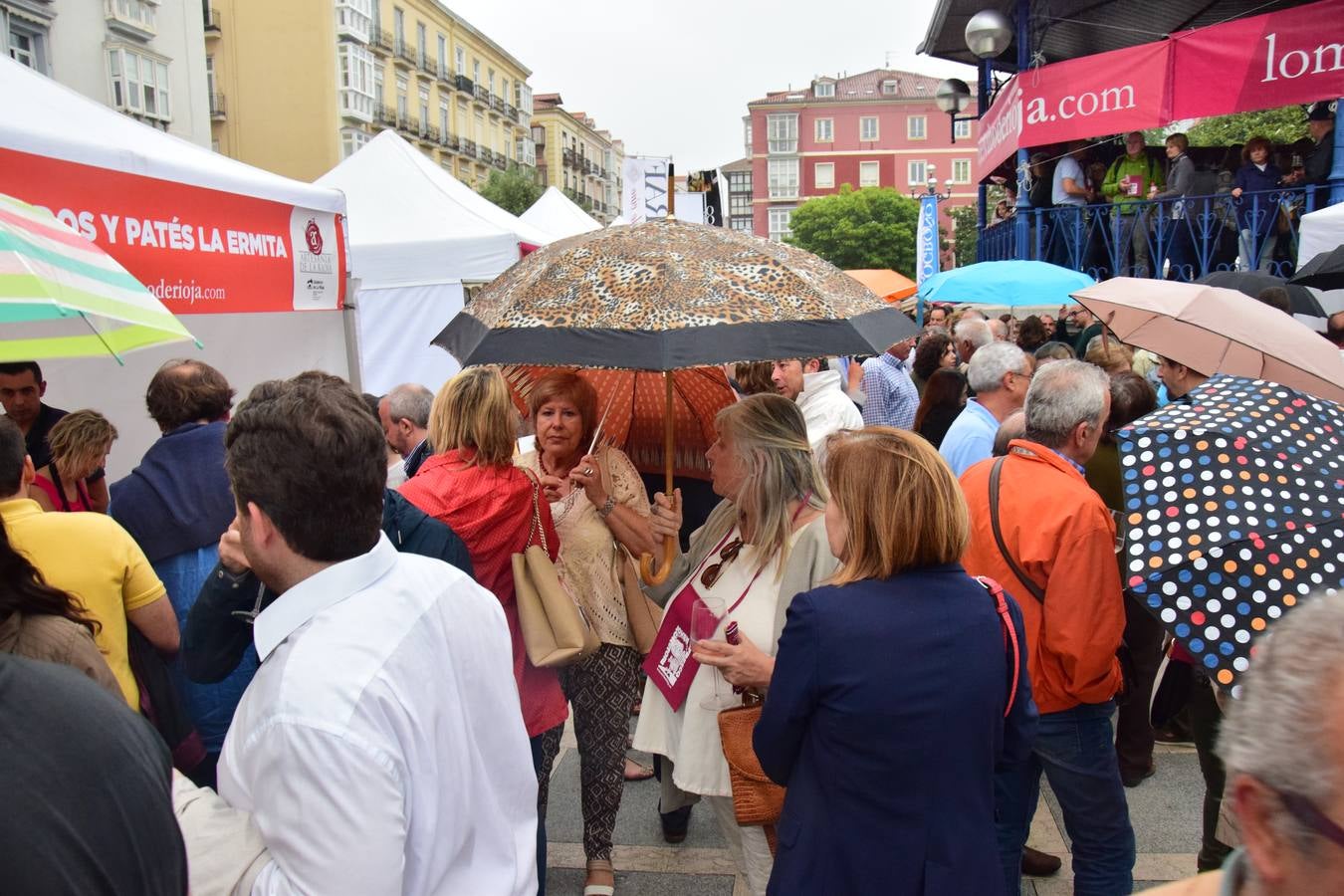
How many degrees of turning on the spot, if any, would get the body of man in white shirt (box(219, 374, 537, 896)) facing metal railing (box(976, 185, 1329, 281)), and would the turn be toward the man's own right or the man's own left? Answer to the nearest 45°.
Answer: approximately 90° to the man's own right

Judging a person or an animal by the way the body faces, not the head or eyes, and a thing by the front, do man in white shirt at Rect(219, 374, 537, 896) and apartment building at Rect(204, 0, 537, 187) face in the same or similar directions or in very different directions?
very different directions

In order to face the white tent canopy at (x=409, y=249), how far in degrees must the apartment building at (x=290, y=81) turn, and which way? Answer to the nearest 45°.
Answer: approximately 45° to its right

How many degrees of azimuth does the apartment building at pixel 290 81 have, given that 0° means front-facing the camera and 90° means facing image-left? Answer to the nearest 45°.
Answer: approximately 315°

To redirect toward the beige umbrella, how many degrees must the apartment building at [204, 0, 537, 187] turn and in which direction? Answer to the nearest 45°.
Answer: approximately 45° to its right

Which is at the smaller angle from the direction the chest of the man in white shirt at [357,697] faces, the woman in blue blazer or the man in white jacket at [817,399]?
the man in white jacket

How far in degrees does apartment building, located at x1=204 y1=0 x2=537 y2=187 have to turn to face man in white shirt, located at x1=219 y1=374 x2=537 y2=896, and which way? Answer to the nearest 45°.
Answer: approximately 45° to its right

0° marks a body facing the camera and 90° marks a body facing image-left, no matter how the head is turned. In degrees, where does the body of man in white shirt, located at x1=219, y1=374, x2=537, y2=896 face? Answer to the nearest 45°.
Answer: approximately 135°

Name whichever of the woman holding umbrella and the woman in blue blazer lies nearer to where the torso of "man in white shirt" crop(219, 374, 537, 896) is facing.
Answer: the woman holding umbrella
